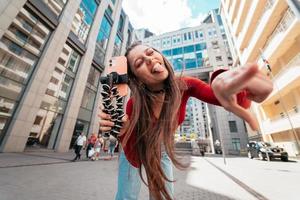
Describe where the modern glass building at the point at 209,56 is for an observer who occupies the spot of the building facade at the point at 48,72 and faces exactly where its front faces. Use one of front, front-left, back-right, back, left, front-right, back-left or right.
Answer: front-left

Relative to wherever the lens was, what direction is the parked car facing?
facing the viewer and to the right of the viewer

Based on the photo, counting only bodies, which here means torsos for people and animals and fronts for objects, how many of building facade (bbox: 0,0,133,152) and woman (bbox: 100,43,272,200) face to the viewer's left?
0

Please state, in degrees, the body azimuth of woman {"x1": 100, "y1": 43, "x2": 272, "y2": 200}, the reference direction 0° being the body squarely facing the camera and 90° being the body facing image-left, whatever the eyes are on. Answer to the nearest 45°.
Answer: approximately 0°

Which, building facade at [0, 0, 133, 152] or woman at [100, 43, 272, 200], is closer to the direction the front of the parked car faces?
the woman

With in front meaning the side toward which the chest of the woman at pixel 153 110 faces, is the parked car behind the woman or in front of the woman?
behind

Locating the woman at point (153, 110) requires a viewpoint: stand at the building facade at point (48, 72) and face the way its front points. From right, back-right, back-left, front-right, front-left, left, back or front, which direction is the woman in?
front-right

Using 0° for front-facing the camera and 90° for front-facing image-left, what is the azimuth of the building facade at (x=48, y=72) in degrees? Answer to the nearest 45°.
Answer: approximately 315°

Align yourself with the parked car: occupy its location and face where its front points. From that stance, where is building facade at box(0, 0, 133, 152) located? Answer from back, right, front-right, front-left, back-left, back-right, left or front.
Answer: right

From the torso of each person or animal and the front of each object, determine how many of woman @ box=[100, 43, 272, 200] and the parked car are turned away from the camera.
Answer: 0

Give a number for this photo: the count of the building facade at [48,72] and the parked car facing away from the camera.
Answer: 0

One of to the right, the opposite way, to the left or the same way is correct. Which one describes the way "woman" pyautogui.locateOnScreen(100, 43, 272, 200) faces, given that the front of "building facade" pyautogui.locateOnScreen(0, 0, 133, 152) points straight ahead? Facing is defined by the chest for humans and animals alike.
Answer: to the right

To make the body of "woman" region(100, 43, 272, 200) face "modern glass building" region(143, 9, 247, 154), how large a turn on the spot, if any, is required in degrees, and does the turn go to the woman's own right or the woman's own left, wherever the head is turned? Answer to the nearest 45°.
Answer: approximately 180°
